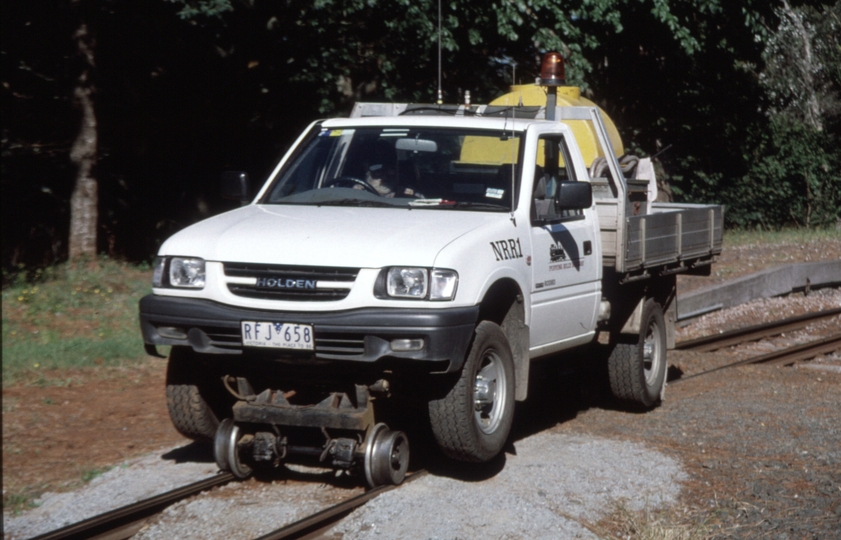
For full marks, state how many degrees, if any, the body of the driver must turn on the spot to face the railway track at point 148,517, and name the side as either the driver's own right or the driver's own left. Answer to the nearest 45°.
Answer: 0° — they already face it
